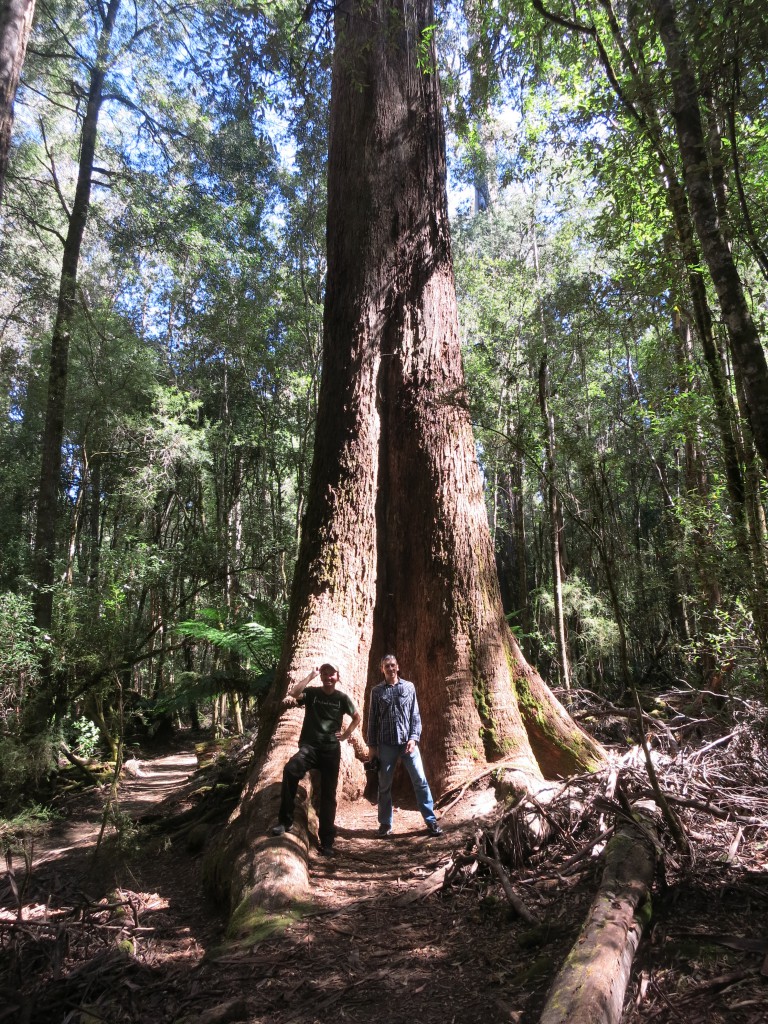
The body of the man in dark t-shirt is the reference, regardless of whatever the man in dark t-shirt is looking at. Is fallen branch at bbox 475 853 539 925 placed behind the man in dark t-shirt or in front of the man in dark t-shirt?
in front

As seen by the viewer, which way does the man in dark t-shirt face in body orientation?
toward the camera

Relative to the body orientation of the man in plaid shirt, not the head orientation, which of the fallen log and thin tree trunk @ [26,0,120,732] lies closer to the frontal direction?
the fallen log

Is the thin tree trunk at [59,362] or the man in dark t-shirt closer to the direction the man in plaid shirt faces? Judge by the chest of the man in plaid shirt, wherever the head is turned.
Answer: the man in dark t-shirt

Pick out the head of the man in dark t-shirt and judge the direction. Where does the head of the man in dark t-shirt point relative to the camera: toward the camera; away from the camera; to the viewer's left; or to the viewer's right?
toward the camera

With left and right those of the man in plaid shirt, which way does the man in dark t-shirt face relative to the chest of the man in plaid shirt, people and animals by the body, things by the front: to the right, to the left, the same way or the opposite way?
the same way

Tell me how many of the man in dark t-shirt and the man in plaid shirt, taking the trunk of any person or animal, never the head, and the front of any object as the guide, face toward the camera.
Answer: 2

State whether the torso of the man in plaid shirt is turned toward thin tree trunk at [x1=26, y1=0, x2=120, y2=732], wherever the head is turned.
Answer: no

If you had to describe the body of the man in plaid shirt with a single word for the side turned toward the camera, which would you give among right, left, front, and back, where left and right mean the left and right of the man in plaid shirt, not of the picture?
front

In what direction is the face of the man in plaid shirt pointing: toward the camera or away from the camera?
toward the camera

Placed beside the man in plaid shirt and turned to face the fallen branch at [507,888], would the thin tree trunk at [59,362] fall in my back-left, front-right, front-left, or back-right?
back-right

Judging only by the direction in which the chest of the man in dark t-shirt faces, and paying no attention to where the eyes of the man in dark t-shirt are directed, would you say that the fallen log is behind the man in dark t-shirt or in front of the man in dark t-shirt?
in front

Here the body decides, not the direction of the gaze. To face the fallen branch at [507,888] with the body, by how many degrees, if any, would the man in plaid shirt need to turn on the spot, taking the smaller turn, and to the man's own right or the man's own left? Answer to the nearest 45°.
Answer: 0° — they already face it

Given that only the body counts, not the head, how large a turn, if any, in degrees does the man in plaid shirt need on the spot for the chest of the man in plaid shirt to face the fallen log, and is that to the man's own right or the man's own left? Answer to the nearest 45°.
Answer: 0° — they already face it

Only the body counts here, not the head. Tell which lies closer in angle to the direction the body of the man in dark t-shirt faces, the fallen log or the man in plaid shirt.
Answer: the fallen log
